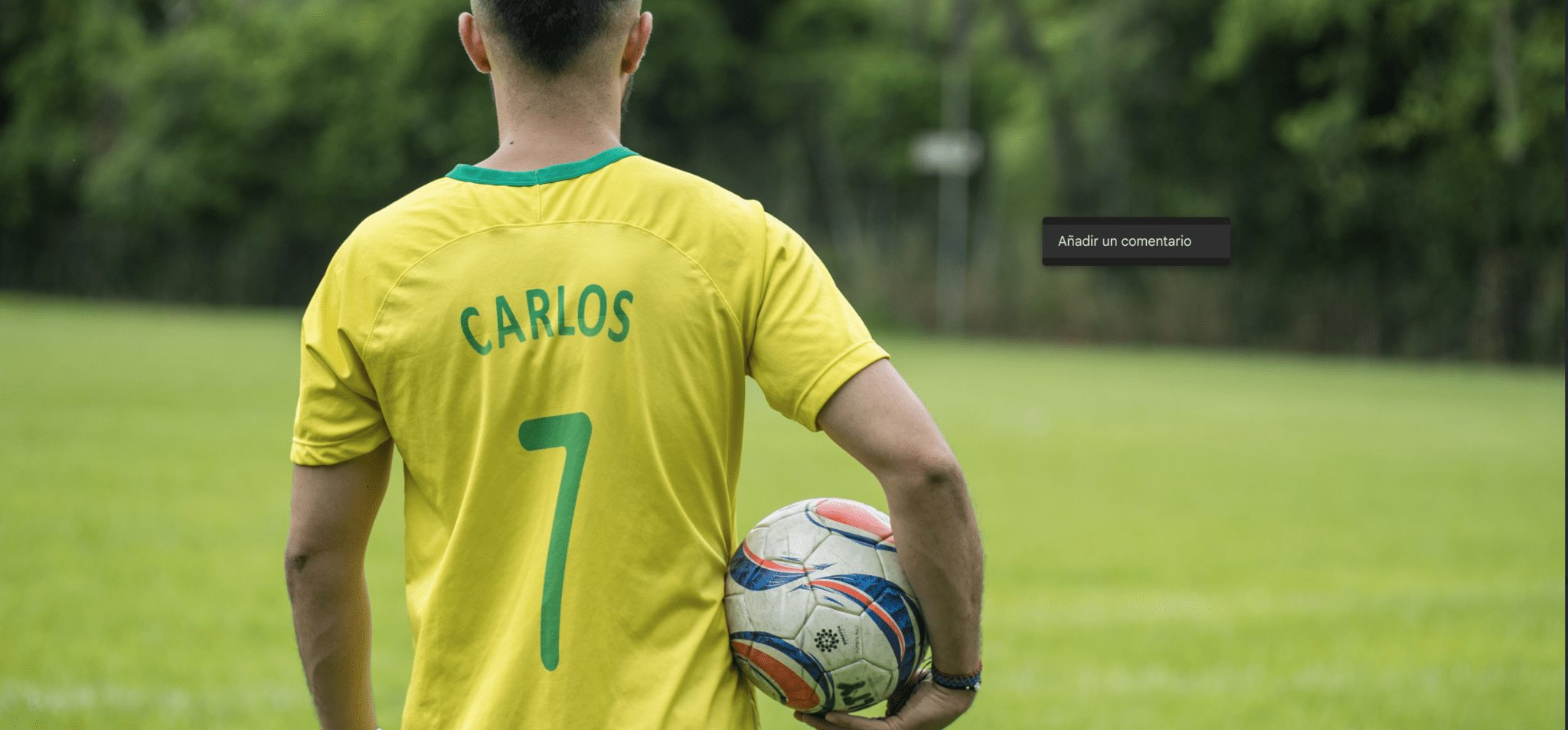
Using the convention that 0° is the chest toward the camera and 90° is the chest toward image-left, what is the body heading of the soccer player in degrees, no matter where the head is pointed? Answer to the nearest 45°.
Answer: approximately 180°

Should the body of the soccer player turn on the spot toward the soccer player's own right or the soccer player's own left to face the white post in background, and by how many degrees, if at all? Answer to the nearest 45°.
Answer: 0° — they already face it

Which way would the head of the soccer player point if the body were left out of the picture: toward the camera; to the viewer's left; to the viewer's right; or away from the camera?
away from the camera
